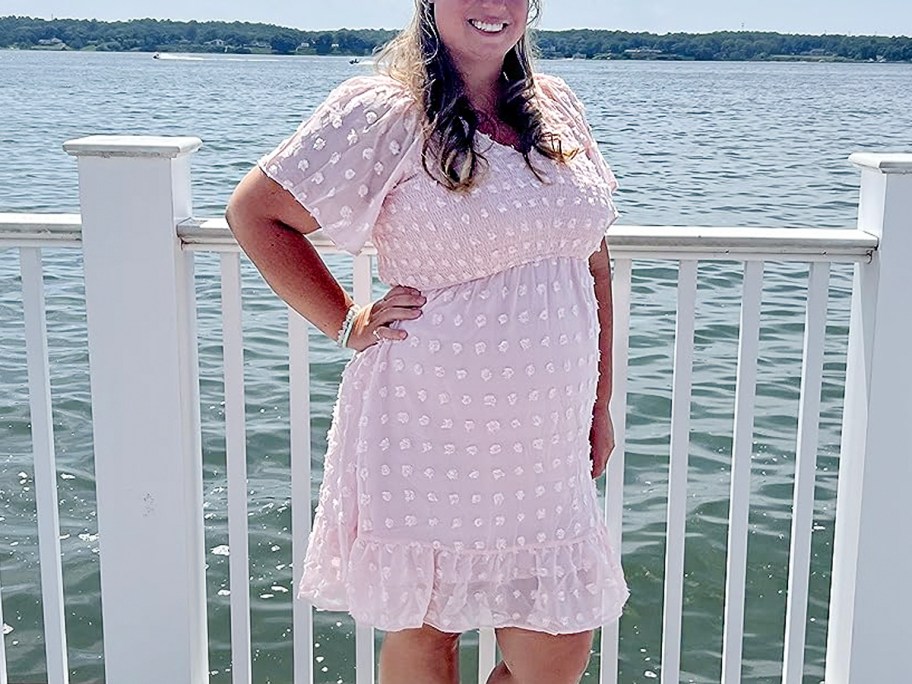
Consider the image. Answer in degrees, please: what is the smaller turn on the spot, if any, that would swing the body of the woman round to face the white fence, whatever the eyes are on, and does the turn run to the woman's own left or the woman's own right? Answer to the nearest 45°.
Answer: approximately 180°

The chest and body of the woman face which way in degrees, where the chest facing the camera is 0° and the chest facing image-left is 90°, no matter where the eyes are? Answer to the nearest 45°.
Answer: approximately 315°
